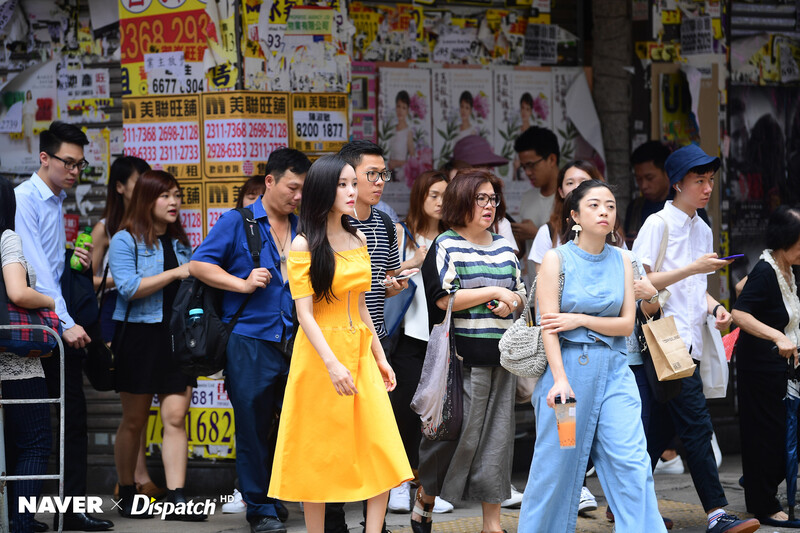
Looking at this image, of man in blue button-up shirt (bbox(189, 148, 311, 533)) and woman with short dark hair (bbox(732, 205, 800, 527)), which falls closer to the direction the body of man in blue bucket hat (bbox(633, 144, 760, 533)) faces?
the woman with short dark hair

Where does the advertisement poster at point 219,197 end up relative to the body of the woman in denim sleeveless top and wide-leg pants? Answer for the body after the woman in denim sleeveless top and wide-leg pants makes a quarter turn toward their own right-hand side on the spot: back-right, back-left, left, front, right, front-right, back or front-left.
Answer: right

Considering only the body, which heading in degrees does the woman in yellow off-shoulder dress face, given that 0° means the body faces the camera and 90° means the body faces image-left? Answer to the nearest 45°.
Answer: approximately 315°

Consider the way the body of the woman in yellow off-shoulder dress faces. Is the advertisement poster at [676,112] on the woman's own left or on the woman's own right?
on the woman's own left

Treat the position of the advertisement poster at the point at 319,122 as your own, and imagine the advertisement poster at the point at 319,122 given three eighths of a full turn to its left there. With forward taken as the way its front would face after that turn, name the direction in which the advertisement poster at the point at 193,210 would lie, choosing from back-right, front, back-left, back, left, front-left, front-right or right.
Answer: back-left
